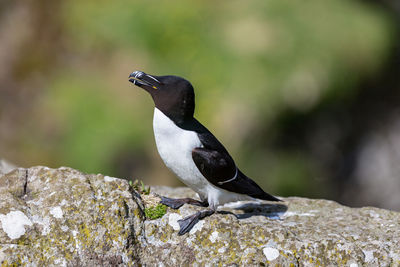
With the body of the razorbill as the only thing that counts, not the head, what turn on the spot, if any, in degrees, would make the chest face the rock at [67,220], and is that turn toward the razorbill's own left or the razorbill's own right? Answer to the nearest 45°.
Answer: approximately 45° to the razorbill's own left

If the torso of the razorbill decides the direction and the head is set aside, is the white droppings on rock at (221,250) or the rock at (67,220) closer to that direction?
the rock

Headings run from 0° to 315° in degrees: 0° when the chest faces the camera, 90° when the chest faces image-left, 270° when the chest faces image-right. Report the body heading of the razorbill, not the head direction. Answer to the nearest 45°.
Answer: approximately 90°
